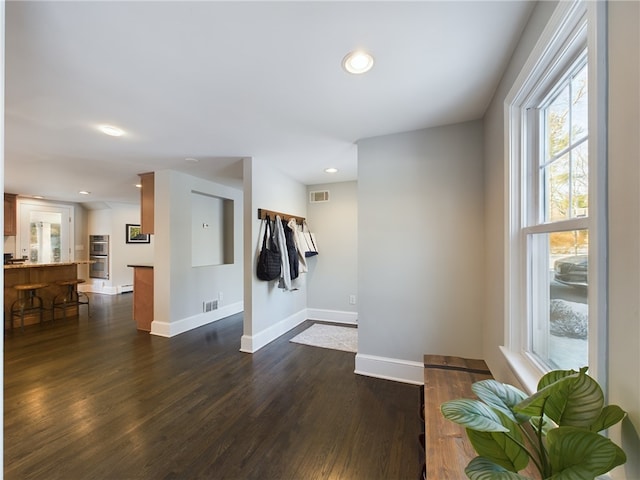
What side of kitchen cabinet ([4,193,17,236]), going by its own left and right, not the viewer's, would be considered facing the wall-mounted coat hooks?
front

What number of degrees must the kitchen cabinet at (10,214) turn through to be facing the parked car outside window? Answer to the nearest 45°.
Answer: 0° — it already faces it

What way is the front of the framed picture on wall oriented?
toward the camera

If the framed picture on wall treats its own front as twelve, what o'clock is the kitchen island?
The kitchen island is roughly at 1 o'clock from the framed picture on wall.

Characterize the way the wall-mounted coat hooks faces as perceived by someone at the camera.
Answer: facing the viewer and to the right of the viewer

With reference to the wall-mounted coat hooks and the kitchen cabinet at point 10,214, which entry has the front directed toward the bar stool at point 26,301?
the kitchen cabinet

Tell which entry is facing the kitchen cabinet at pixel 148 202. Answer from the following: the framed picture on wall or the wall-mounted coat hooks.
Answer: the framed picture on wall

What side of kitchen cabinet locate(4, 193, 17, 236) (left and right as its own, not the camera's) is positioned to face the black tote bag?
front

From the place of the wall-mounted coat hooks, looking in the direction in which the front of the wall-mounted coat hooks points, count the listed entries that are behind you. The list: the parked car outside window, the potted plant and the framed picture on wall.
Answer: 1
